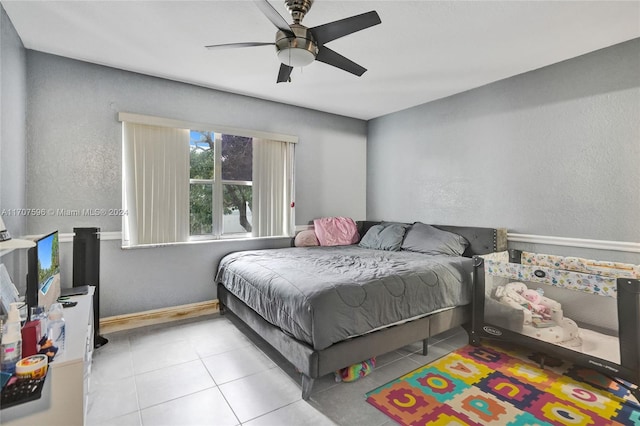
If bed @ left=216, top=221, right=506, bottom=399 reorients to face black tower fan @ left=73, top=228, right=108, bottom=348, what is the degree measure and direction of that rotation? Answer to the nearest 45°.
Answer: approximately 45° to its right

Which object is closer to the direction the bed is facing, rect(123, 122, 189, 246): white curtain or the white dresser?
the white dresser

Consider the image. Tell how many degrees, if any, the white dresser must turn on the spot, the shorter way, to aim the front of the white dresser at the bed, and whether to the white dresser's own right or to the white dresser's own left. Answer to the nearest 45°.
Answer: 0° — it already faces it

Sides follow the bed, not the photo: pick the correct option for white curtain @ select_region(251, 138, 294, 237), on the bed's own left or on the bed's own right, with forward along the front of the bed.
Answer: on the bed's own right

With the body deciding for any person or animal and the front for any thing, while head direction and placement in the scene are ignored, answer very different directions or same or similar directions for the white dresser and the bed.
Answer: very different directions

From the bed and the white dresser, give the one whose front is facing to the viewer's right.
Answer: the white dresser

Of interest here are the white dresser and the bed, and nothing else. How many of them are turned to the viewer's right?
1

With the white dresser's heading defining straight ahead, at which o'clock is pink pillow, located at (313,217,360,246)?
The pink pillow is roughly at 11 o'clock from the white dresser.

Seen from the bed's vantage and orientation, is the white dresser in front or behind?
in front

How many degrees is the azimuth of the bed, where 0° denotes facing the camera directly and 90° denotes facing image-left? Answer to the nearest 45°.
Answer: approximately 45°

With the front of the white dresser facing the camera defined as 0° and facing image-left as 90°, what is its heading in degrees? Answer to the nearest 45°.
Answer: approximately 270°
